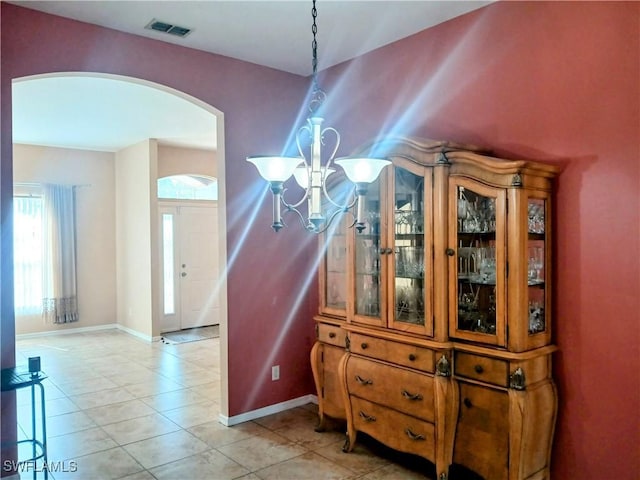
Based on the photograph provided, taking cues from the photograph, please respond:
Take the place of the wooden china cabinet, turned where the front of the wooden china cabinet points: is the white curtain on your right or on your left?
on your right

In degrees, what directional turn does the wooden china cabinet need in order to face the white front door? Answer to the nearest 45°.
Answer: approximately 90° to its right

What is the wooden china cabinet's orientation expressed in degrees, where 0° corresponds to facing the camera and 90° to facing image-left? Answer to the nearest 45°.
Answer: approximately 45°
